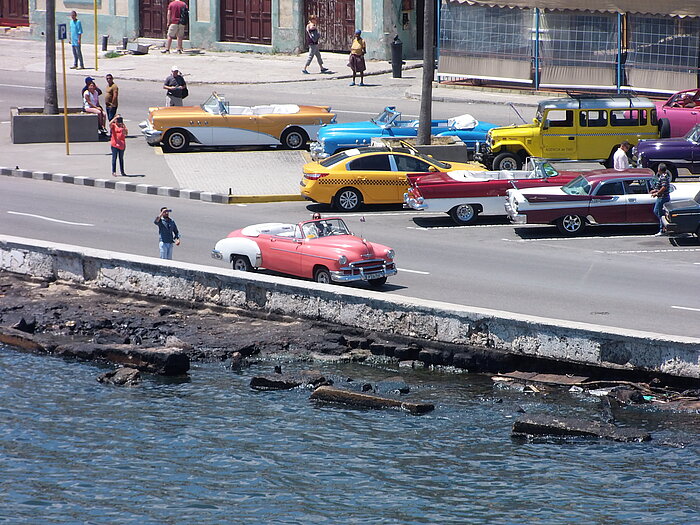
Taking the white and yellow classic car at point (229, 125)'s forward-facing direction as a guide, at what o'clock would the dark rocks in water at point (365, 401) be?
The dark rocks in water is roughly at 9 o'clock from the white and yellow classic car.

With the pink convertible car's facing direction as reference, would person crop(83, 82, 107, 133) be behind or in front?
behind

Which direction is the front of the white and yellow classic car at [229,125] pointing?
to the viewer's left

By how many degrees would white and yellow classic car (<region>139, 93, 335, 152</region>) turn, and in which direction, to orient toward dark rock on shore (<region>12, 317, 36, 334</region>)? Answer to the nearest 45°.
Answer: approximately 90° to its left

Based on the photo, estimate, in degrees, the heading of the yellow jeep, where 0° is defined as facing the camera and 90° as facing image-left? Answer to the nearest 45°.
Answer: approximately 90°
